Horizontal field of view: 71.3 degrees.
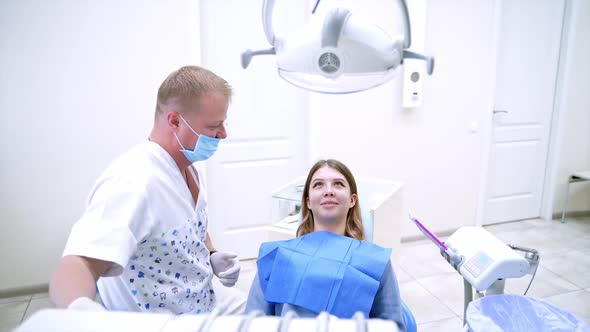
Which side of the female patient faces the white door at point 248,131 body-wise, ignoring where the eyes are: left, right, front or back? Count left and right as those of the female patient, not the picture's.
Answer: back

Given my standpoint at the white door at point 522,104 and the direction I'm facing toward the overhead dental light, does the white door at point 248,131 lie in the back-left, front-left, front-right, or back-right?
front-right

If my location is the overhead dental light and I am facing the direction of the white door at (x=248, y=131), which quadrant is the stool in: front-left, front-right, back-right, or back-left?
front-right

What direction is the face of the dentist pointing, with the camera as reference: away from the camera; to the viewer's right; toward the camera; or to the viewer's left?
to the viewer's right

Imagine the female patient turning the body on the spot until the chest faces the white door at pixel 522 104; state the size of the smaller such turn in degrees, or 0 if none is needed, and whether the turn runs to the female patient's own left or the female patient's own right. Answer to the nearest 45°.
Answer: approximately 135° to the female patient's own left

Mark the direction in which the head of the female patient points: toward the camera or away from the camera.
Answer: toward the camera

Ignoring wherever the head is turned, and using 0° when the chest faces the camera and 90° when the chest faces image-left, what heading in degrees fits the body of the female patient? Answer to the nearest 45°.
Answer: approximately 0°

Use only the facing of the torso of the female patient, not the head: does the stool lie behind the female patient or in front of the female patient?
behind
